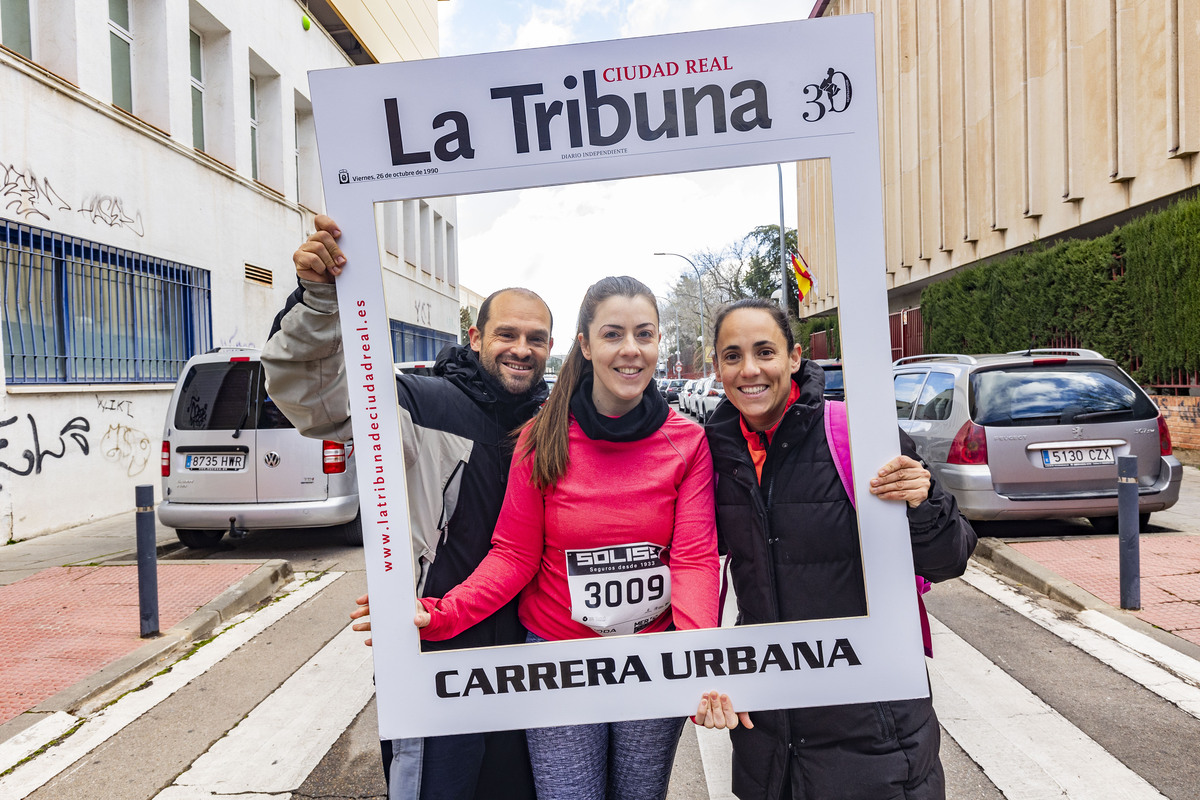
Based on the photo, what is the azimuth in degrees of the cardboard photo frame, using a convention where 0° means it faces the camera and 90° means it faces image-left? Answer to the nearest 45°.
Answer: approximately 0°

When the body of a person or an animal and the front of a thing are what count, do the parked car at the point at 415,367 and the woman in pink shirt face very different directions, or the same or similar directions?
very different directions

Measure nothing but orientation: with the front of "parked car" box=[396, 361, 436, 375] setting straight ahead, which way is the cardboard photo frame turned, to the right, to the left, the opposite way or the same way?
the opposite way

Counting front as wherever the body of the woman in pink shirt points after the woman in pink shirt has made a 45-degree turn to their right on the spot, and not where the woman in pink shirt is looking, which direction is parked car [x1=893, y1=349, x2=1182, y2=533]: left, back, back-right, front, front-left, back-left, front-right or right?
back

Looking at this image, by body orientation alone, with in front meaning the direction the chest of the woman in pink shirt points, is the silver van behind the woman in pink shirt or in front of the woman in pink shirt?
behind

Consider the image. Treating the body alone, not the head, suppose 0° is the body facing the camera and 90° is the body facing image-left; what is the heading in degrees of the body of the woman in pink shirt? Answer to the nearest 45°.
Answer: approximately 0°

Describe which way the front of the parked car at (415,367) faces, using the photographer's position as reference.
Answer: facing away from the viewer
